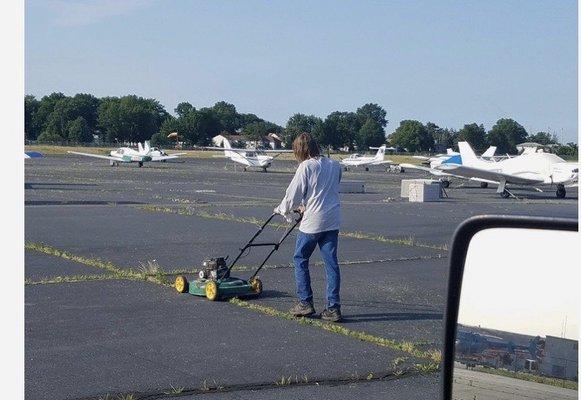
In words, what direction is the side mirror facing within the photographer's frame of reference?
facing the viewer

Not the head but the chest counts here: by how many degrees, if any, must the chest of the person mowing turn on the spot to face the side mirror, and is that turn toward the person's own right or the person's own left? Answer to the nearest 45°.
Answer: approximately 135° to the person's own left

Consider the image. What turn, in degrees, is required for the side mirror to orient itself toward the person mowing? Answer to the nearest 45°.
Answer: approximately 180°

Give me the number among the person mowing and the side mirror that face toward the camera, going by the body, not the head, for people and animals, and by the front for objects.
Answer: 1

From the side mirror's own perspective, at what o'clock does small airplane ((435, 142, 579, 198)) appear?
The small airplane is roughly at 6 o'clock from the side mirror.

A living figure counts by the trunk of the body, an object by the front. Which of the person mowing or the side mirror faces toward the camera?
the side mirror

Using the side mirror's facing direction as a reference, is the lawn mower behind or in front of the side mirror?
behind

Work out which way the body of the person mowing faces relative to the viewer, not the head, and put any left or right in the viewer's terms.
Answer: facing away from the viewer and to the left of the viewer
